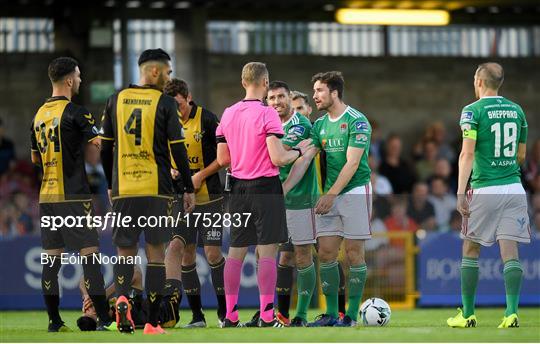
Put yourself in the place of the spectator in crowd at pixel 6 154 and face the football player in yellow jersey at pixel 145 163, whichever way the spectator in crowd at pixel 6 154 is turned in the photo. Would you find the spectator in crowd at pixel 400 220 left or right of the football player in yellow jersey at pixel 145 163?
left

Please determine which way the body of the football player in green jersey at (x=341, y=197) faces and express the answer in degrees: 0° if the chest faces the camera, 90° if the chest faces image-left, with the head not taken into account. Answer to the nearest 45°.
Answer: approximately 45°

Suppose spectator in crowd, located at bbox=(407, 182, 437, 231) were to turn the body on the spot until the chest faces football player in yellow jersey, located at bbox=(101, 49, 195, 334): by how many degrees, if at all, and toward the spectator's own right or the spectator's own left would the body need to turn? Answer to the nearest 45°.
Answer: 0° — they already face them

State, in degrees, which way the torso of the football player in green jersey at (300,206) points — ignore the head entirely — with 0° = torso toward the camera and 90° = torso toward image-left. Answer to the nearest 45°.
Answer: approximately 45°

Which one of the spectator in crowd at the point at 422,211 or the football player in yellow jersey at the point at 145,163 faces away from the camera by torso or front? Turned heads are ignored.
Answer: the football player in yellow jersey
